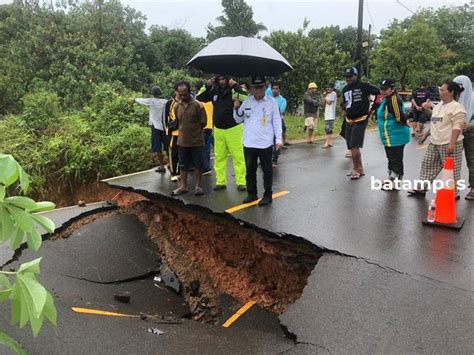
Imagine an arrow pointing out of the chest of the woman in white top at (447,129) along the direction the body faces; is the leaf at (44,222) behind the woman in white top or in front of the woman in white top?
in front

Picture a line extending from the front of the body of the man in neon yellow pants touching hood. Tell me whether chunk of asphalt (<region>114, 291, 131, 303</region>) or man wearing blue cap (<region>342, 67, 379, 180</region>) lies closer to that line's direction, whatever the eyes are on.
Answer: the chunk of asphalt

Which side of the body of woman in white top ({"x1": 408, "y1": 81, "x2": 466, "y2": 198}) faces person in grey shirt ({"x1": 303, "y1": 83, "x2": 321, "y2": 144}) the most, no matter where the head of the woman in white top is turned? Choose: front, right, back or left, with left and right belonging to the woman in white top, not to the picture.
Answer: right

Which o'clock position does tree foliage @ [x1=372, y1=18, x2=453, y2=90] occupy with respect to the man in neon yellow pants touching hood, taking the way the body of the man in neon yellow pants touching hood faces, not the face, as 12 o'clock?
The tree foliage is roughly at 7 o'clock from the man in neon yellow pants touching hood.

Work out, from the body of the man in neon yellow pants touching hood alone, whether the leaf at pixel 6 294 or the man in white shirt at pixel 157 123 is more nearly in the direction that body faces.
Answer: the leaf

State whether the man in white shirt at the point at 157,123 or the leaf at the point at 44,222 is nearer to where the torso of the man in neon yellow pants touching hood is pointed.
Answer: the leaf

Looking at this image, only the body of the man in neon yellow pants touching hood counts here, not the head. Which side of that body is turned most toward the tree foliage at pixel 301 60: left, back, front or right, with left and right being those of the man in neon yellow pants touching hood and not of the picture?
back

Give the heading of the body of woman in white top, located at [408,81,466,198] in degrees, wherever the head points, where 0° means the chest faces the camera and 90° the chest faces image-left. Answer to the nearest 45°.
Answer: approximately 45°

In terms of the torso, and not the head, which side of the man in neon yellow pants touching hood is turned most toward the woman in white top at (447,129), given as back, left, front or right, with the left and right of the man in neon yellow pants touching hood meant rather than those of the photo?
left

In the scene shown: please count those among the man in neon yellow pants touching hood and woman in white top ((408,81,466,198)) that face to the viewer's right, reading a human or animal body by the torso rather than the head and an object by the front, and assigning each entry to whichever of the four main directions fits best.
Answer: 0

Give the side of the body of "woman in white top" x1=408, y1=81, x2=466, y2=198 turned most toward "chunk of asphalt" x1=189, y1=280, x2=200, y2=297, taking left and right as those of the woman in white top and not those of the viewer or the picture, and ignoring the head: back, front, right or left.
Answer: front

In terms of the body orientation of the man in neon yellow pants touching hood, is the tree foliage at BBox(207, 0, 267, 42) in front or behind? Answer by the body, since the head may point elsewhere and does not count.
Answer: behind

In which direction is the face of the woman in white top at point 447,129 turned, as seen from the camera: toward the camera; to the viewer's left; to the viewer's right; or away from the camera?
to the viewer's left

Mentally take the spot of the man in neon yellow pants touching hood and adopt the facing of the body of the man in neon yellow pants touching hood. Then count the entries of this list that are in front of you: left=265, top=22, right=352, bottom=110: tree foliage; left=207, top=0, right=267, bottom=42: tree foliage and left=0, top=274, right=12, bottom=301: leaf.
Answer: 1
